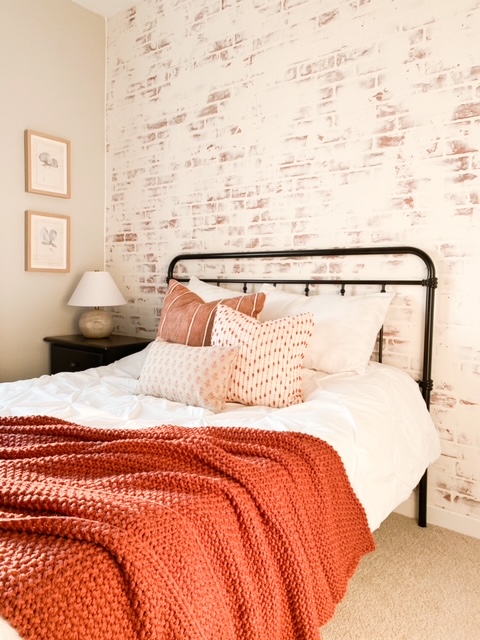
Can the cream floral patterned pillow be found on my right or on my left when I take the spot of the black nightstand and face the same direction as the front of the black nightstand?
on my left

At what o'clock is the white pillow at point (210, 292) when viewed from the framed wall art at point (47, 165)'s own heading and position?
The white pillow is roughly at 12 o'clock from the framed wall art.

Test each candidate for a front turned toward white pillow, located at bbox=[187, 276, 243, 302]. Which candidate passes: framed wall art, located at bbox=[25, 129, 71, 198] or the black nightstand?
the framed wall art

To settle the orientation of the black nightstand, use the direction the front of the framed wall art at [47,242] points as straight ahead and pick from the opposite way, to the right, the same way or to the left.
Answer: to the right

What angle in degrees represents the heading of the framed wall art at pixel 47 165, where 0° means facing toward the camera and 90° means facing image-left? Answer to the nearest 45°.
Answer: approximately 315°

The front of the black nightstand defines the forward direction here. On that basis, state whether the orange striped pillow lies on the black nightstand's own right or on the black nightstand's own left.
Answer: on the black nightstand's own left

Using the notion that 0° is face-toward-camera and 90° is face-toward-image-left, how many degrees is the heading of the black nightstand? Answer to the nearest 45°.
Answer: approximately 45°

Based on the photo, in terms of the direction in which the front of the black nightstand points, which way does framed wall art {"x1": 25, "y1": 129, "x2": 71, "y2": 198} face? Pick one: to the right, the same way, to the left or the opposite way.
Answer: to the left

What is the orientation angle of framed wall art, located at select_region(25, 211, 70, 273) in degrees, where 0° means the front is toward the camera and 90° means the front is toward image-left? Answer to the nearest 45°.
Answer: approximately 315°
